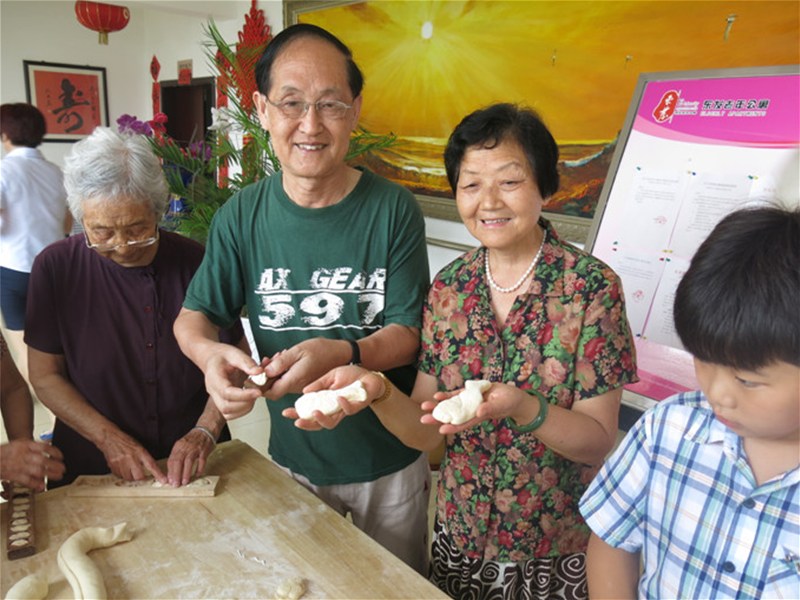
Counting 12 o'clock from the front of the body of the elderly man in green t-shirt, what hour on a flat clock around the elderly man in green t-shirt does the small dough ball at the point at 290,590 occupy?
The small dough ball is roughly at 12 o'clock from the elderly man in green t-shirt.

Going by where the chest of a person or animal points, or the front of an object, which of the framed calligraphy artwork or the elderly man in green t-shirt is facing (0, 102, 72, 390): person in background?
the framed calligraphy artwork

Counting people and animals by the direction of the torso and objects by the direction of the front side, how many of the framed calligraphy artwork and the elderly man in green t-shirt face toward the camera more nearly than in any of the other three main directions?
2

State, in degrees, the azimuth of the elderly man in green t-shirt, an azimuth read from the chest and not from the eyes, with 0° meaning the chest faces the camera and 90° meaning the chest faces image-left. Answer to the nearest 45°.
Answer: approximately 0°

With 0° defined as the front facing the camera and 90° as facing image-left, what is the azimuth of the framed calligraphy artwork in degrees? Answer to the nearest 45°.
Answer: approximately 0°

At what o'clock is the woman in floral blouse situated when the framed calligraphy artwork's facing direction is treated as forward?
The woman in floral blouse is roughly at 12 o'clock from the framed calligraphy artwork.
